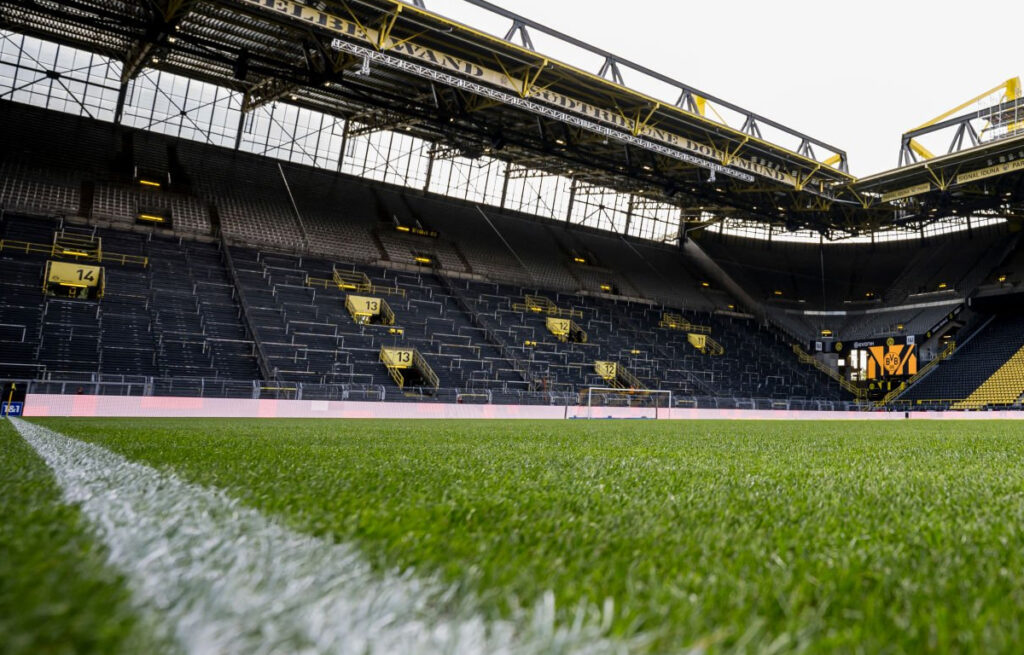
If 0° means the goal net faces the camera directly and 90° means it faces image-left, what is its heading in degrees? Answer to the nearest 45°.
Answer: approximately 315°

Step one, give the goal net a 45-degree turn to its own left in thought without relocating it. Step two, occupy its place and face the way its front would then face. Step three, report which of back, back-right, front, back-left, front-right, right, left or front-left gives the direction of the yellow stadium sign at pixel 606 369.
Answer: left

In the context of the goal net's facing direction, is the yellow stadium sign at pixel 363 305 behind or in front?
behind

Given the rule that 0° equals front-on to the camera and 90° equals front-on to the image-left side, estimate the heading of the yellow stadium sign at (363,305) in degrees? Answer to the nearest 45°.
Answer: approximately 315°

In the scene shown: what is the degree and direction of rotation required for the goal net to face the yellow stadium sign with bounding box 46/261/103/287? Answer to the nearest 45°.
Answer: approximately 135° to its right

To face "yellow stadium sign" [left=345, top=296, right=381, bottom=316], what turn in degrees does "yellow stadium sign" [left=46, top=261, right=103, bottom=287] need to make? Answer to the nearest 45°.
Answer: approximately 90° to its left
